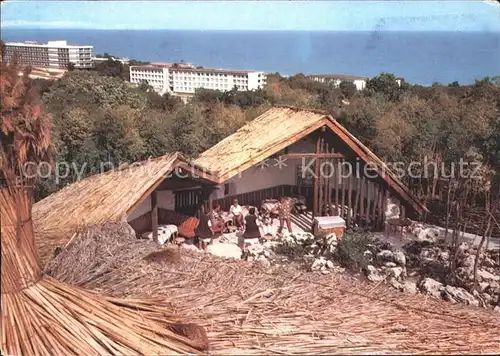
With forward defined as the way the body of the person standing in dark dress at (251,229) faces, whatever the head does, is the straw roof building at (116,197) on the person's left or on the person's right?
on the person's left

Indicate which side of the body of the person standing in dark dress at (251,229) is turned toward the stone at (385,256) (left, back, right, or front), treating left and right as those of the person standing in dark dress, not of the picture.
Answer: right

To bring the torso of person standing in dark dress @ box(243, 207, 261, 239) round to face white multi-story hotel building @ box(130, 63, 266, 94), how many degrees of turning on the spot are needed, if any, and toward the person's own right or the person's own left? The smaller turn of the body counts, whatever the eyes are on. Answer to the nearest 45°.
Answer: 0° — they already face it

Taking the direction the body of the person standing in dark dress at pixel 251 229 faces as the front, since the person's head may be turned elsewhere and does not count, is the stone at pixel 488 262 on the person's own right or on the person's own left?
on the person's own right

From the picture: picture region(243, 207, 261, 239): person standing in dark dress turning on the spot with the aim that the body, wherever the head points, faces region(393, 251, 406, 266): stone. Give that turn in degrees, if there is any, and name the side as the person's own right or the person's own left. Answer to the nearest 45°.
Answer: approximately 90° to the person's own right

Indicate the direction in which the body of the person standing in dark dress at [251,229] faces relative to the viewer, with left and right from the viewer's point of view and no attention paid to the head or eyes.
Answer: facing away from the viewer

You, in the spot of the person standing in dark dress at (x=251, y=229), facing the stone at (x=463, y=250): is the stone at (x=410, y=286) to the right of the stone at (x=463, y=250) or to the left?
right

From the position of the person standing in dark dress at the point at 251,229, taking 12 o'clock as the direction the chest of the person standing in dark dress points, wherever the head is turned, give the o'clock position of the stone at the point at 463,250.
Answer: The stone is roughly at 3 o'clock from the person standing in dark dress.

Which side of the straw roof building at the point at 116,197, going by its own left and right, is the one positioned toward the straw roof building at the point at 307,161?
left

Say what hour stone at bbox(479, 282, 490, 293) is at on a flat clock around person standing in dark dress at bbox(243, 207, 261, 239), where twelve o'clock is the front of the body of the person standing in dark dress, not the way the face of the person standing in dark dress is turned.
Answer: The stone is roughly at 4 o'clock from the person standing in dark dress.

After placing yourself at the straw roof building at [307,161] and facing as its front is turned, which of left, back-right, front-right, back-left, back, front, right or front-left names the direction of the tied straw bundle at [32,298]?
front-right
